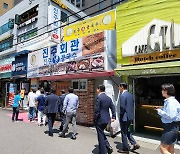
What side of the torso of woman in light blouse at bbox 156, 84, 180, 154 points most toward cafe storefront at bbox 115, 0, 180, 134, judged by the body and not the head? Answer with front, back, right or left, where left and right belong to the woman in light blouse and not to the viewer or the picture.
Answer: right

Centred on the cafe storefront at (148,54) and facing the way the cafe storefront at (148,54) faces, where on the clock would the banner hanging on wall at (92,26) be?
The banner hanging on wall is roughly at 3 o'clock from the cafe storefront.

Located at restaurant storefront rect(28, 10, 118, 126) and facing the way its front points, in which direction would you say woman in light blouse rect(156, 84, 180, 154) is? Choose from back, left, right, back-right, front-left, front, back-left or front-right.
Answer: front-left

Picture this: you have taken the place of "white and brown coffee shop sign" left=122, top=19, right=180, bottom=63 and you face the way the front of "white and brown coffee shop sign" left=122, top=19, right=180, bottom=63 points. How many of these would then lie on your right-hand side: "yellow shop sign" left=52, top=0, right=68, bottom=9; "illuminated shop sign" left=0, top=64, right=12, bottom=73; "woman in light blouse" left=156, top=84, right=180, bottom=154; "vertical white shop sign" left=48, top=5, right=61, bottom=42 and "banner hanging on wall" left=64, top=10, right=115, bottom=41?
4

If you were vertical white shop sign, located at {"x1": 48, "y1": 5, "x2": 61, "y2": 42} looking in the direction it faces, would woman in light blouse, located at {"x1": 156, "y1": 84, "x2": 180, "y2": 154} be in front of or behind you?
in front

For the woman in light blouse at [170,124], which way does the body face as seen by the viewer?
to the viewer's left

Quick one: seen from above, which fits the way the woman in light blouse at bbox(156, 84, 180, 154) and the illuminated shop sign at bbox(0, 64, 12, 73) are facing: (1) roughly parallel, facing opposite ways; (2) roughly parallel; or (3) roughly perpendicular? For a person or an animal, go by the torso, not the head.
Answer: roughly perpendicular

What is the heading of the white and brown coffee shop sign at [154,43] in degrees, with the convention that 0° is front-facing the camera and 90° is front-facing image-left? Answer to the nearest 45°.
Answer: approximately 45°

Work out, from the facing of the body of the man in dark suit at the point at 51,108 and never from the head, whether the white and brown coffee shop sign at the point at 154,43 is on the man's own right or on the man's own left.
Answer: on the man's own right
